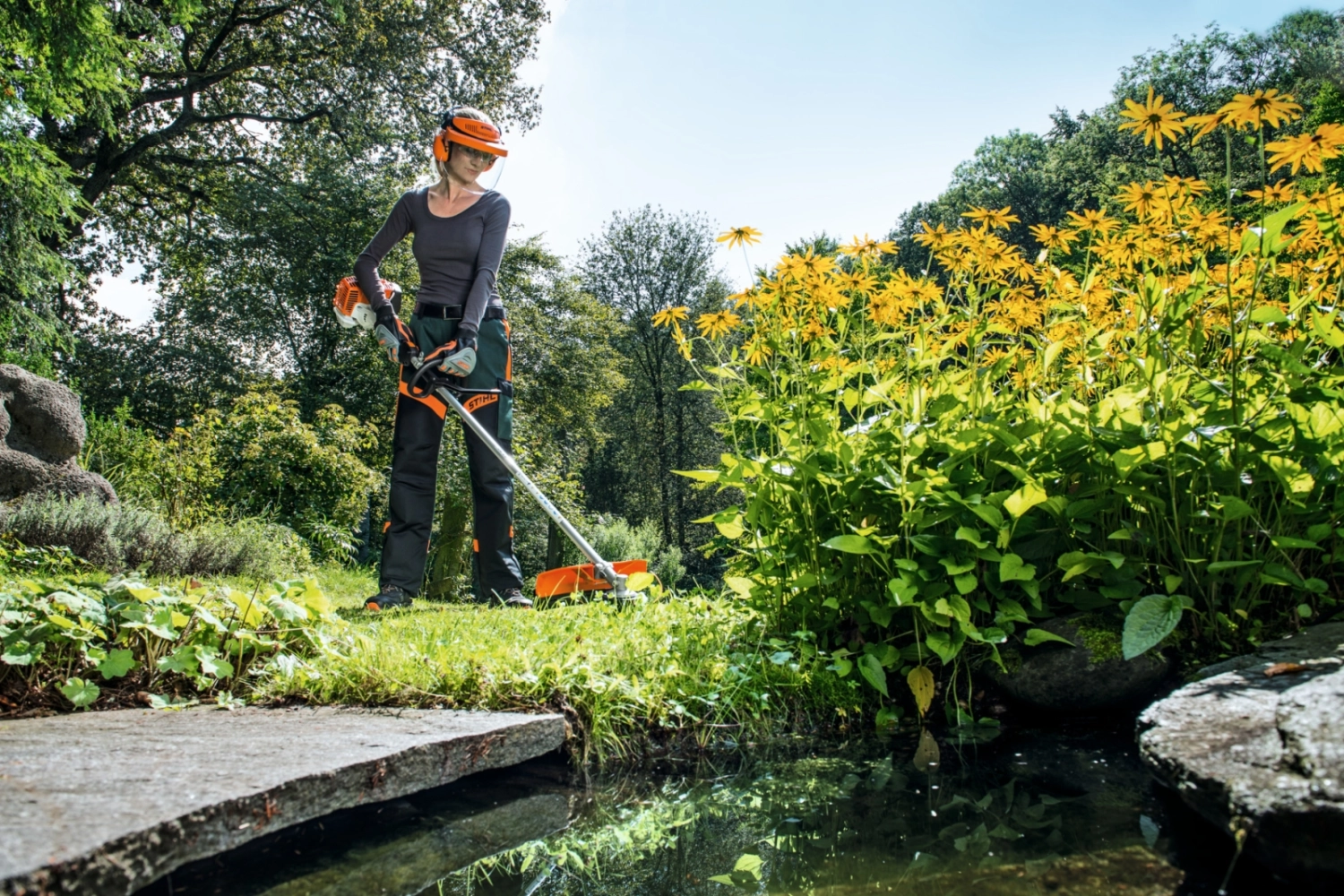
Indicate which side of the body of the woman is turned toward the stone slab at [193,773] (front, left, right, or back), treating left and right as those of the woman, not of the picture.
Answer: front

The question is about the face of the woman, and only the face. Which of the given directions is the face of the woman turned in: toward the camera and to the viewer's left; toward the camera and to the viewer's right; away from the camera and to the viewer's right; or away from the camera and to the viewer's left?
toward the camera and to the viewer's right

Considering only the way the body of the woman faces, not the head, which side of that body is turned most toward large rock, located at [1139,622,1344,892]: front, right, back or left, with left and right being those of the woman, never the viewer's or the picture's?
front

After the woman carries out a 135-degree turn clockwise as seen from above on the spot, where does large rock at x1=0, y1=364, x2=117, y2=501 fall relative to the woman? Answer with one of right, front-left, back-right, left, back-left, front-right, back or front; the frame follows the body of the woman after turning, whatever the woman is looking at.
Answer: front

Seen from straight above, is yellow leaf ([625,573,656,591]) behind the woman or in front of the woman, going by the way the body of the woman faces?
in front

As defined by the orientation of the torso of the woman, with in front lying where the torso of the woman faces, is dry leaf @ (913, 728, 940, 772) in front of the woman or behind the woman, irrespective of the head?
in front

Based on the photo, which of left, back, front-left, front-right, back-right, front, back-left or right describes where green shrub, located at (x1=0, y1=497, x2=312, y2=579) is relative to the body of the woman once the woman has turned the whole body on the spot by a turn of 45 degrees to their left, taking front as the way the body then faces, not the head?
back

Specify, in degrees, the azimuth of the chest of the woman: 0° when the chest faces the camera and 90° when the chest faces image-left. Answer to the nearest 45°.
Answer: approximately 0°

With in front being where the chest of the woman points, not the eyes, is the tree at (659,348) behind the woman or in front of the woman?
behind

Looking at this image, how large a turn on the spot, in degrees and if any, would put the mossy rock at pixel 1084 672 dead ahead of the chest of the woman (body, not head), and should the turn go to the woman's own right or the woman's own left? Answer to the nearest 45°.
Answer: approximately 45° to the woman's own left
